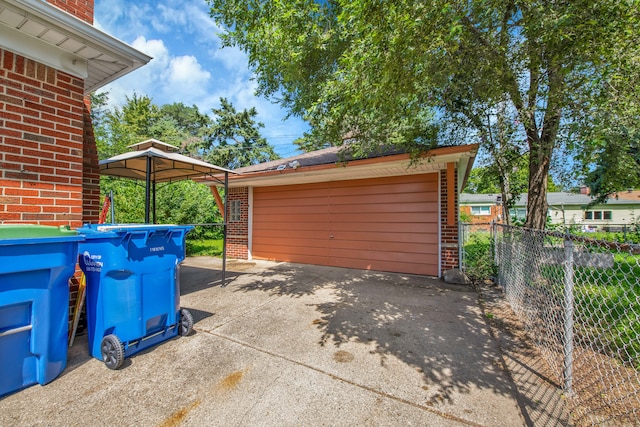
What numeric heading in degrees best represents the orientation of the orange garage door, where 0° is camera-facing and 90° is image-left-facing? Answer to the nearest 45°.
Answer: approximately 45°

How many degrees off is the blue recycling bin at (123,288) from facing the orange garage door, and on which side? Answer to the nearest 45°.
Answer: approximately 90° to its right

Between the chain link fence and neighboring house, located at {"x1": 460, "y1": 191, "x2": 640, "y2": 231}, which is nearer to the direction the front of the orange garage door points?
the chain link fence

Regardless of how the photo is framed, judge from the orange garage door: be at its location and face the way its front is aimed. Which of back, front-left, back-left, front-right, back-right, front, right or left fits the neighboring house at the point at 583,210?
back

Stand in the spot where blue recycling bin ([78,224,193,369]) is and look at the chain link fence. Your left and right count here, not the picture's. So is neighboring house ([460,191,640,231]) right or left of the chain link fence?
left

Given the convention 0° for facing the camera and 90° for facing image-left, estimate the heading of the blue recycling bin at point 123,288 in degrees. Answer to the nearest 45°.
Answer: approximately 135°

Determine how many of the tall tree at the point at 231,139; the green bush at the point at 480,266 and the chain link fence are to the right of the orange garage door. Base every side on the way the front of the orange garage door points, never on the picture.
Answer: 1

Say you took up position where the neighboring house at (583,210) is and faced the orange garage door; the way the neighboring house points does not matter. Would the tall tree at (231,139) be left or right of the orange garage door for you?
right

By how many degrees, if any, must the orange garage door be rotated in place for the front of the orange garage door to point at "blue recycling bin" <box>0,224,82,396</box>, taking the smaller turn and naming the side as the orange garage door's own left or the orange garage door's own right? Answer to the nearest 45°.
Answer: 0° — it already faces it

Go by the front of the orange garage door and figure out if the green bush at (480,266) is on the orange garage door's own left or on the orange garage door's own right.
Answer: on the orange garage door's own left

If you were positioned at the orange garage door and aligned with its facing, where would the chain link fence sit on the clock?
The chain link fence is roughly at 10 o'clock from the orange garage door.

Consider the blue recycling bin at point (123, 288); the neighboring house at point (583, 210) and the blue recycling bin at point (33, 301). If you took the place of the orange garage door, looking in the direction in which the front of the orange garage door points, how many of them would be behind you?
1

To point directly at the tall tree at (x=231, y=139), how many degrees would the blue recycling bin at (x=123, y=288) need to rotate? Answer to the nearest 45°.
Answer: approximately 45° to its right

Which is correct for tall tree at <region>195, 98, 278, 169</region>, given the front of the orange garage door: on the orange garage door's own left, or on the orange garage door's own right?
on the orange garage door's own right
